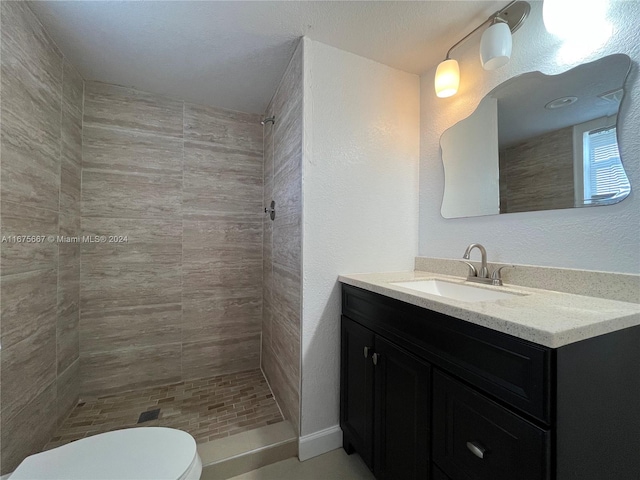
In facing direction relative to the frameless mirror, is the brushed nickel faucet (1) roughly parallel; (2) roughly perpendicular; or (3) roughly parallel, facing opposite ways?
roughly parallel

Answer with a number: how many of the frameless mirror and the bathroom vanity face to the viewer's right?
0

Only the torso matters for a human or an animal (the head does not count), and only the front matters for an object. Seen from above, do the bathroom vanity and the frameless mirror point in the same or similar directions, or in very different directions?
same or similar directions

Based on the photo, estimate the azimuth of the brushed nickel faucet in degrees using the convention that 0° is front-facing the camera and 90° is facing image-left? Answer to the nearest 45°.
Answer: approximately 45°

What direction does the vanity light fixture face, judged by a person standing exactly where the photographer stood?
facing the viewer and to the left of the viewer

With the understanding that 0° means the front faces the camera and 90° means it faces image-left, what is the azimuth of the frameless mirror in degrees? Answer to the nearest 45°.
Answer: approximately 45°

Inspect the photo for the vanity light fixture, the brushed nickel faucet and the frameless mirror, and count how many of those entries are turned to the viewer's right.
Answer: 0
